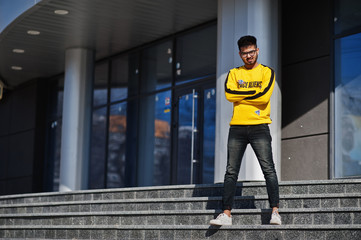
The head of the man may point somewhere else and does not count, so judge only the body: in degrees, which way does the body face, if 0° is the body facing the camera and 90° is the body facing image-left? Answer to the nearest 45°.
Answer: approximately 0°

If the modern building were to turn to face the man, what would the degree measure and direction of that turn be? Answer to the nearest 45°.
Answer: approximately 45° to its left

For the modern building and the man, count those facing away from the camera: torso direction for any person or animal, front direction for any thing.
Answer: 0

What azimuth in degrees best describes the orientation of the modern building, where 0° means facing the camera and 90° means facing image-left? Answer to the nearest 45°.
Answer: approximately 45°

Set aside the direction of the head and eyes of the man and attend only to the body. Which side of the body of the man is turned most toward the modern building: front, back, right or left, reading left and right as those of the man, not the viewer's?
back
